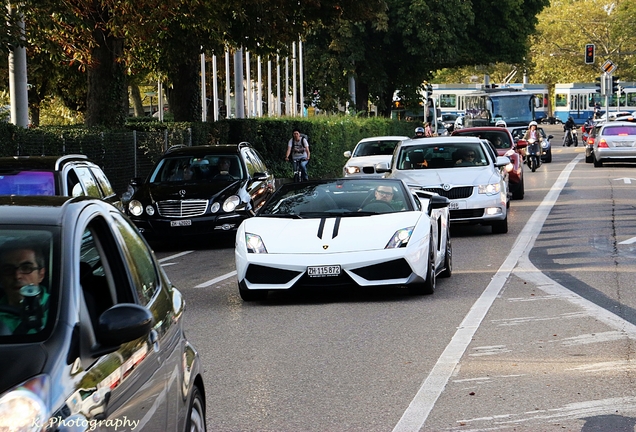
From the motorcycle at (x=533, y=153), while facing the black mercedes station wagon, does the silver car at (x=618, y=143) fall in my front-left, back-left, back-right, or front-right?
back-left

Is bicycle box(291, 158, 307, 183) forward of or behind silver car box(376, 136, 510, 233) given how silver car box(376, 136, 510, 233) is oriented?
behind

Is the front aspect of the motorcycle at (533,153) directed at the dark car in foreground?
yes

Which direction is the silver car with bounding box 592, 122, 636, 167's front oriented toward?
away from the camera

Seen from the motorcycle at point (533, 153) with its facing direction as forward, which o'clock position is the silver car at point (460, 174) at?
The silver car is roughly at 12 o'clock from the motorcycle.

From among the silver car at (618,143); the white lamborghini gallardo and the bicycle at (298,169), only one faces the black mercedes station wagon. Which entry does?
the bicycle

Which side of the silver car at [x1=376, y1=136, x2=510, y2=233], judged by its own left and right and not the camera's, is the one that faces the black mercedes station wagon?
right

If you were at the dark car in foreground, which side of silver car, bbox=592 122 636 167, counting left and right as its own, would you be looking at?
back
